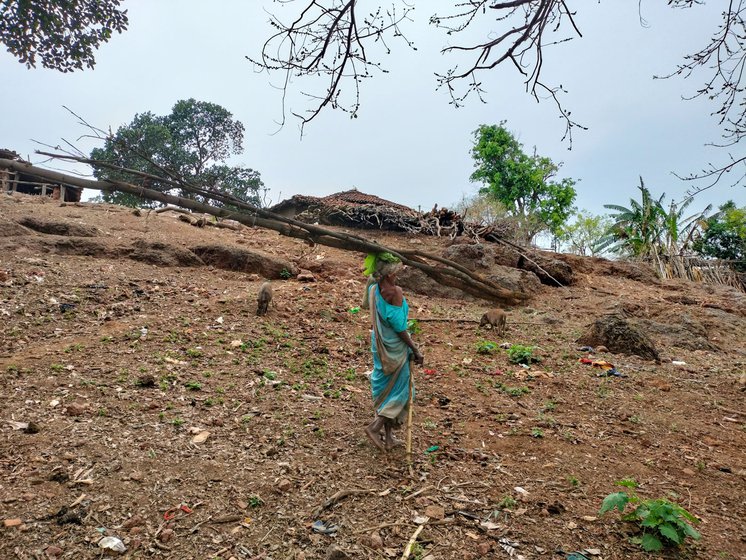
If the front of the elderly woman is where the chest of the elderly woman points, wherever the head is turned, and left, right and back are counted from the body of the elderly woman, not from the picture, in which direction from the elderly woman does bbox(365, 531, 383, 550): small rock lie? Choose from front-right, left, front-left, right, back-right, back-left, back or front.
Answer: back-right

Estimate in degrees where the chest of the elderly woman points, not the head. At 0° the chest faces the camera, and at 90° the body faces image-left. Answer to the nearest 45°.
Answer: approximately 225°

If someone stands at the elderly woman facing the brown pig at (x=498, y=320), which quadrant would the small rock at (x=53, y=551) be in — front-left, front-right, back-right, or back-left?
back-left

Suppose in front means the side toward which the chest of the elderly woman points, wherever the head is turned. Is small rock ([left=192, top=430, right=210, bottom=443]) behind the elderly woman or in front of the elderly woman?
behind

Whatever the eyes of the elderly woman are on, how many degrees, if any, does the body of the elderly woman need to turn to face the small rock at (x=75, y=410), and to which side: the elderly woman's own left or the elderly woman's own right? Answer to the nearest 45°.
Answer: approximately 135° to the elderly woman's own left

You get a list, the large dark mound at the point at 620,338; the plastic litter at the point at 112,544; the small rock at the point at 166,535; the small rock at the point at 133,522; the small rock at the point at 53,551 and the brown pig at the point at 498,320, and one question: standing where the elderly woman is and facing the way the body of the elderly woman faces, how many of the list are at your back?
4

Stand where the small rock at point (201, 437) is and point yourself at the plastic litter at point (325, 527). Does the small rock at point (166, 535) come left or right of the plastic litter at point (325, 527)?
right

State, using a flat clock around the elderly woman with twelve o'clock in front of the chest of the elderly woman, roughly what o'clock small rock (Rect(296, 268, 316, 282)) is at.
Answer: The small rock is roughly at 10 o'clock from the elderly woman.

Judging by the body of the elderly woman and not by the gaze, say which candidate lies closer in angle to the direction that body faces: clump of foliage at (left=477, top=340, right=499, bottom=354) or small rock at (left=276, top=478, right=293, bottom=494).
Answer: the clump of foliage

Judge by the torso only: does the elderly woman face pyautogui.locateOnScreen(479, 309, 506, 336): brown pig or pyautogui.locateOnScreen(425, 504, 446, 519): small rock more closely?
the brown pig

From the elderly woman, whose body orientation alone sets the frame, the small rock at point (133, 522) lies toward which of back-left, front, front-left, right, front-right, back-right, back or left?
back

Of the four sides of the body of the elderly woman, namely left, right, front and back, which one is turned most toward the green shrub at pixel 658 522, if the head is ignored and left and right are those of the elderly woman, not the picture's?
right

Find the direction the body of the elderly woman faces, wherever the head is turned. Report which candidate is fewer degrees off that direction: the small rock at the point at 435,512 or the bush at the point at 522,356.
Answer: the bush
